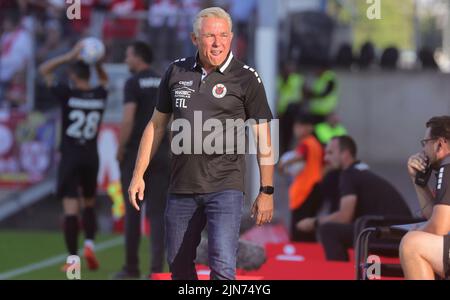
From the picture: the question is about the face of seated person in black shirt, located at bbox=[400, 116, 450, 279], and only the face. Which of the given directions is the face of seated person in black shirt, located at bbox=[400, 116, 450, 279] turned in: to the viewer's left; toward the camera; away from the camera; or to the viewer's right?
to the viewer's left

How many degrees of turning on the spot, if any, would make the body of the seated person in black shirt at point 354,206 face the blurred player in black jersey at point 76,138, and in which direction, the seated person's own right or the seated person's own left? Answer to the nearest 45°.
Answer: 0° — they already face them

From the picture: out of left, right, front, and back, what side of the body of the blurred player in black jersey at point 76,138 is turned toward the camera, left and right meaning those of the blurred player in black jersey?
back

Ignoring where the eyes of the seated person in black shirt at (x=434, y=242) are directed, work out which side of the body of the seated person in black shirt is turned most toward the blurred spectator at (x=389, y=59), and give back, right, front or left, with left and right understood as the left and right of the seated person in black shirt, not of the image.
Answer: right

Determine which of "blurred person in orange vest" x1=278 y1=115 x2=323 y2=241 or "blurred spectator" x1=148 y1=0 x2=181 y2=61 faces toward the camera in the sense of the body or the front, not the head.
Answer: "blurred spectator" x1=148 y1=0 x2=181 y2=61

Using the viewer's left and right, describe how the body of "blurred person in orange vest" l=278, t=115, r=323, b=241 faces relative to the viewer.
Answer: facing to the left of the viewer

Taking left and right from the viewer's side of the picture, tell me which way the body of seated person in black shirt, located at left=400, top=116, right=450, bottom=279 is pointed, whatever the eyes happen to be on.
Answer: facing to the left of the viewer

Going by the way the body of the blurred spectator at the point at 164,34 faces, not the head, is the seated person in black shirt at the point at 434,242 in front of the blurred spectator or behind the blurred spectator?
in front

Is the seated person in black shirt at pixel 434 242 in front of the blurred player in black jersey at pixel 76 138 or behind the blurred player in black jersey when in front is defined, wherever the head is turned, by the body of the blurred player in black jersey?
behind

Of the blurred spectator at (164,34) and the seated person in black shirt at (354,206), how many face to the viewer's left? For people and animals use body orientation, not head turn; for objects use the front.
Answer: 1

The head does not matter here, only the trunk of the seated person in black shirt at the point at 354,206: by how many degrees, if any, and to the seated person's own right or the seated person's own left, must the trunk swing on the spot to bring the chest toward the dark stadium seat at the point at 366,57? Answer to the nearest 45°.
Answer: approximately 90° to the seated person's own right

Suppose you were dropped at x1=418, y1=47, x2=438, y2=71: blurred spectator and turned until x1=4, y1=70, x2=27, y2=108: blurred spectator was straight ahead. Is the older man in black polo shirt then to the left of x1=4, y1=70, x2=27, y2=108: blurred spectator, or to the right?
left

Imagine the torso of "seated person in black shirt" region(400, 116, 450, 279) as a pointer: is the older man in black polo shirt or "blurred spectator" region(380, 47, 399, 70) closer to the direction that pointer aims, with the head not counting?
the older man in black polo shirt

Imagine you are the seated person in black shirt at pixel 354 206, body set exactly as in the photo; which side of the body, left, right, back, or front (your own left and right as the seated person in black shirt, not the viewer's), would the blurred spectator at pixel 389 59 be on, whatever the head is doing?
right

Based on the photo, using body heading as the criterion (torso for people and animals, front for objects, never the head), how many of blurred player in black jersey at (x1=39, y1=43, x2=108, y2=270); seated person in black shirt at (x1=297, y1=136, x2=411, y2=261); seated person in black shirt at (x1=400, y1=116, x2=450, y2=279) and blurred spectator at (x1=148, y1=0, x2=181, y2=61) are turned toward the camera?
1

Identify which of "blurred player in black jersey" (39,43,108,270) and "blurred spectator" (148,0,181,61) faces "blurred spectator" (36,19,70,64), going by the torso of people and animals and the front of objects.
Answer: the blurred player in black jersey
